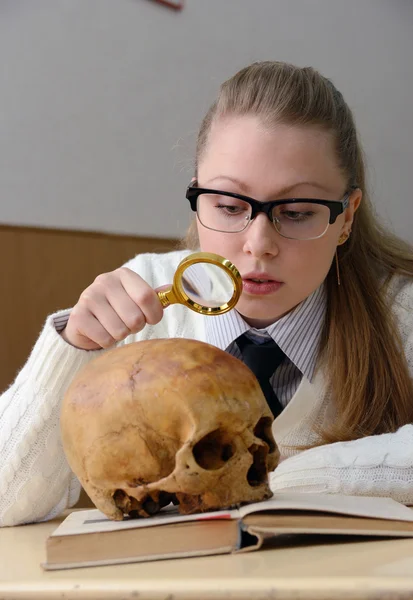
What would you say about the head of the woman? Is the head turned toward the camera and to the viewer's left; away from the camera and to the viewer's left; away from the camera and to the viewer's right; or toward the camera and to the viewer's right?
toward the camera and to the viewer's left

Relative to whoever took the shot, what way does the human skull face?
facing the viewer and to the right of the viewer
